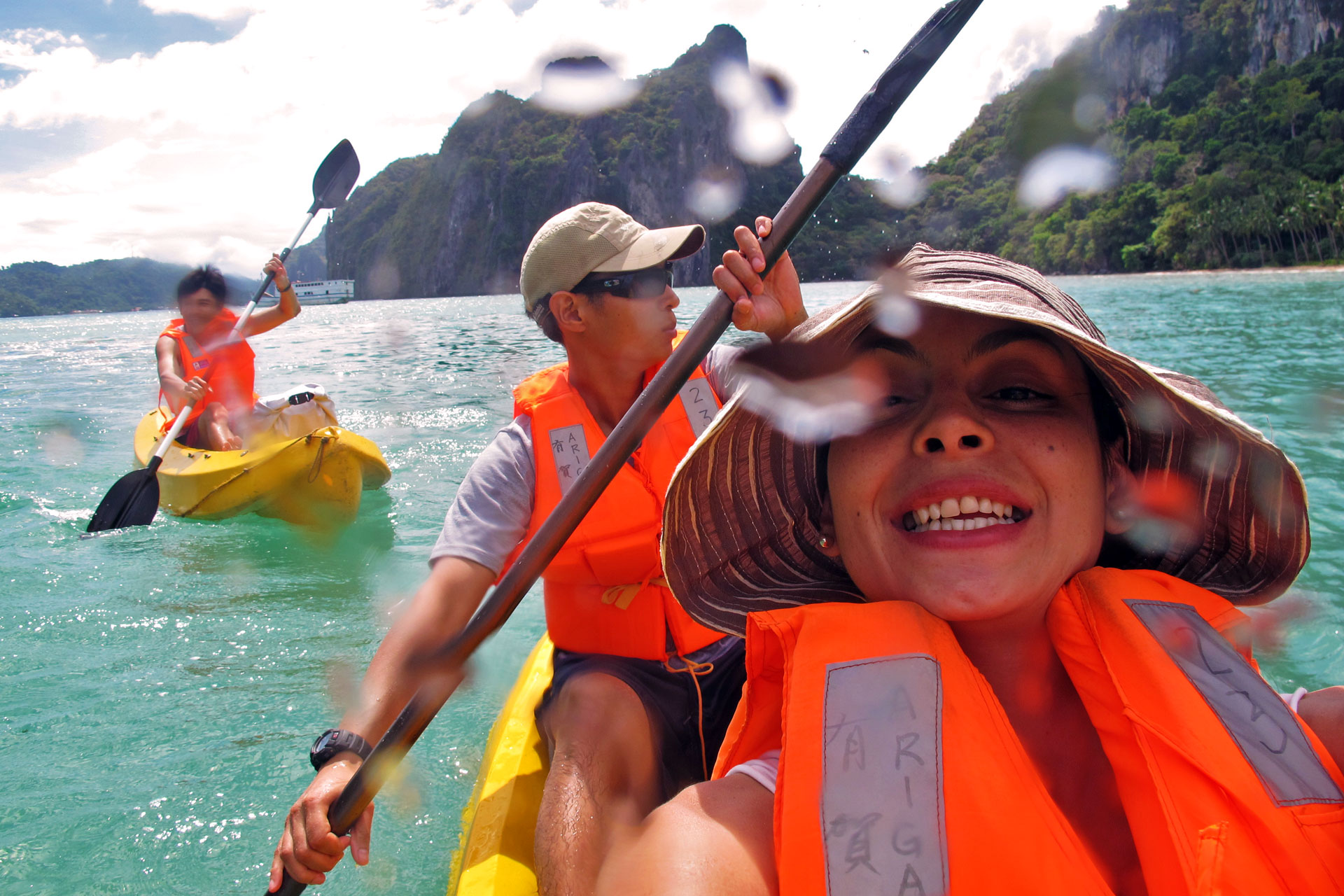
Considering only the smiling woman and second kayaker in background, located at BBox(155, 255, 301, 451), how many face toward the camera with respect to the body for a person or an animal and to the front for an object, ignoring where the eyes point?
2

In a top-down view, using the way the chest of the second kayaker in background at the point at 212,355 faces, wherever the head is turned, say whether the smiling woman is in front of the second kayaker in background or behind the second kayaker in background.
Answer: in front

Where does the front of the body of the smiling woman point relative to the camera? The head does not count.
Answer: toward the camera

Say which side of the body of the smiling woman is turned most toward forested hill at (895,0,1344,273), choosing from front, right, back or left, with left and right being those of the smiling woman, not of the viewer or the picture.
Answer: back

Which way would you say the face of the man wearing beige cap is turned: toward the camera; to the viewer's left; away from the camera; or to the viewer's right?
to the viewer's right

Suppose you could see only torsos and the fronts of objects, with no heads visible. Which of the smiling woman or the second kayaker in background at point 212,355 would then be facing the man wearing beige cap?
the second kayaker in background

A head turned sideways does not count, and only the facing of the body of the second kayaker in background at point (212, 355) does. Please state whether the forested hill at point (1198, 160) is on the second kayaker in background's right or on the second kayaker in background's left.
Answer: on the second kayaker in background's left

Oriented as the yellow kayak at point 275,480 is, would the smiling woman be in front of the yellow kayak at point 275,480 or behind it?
in front

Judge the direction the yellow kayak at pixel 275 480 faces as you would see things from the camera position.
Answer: facing the viewer and to the right of the viewer

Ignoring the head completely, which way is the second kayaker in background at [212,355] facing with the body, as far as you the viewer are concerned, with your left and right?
facing the viewer
